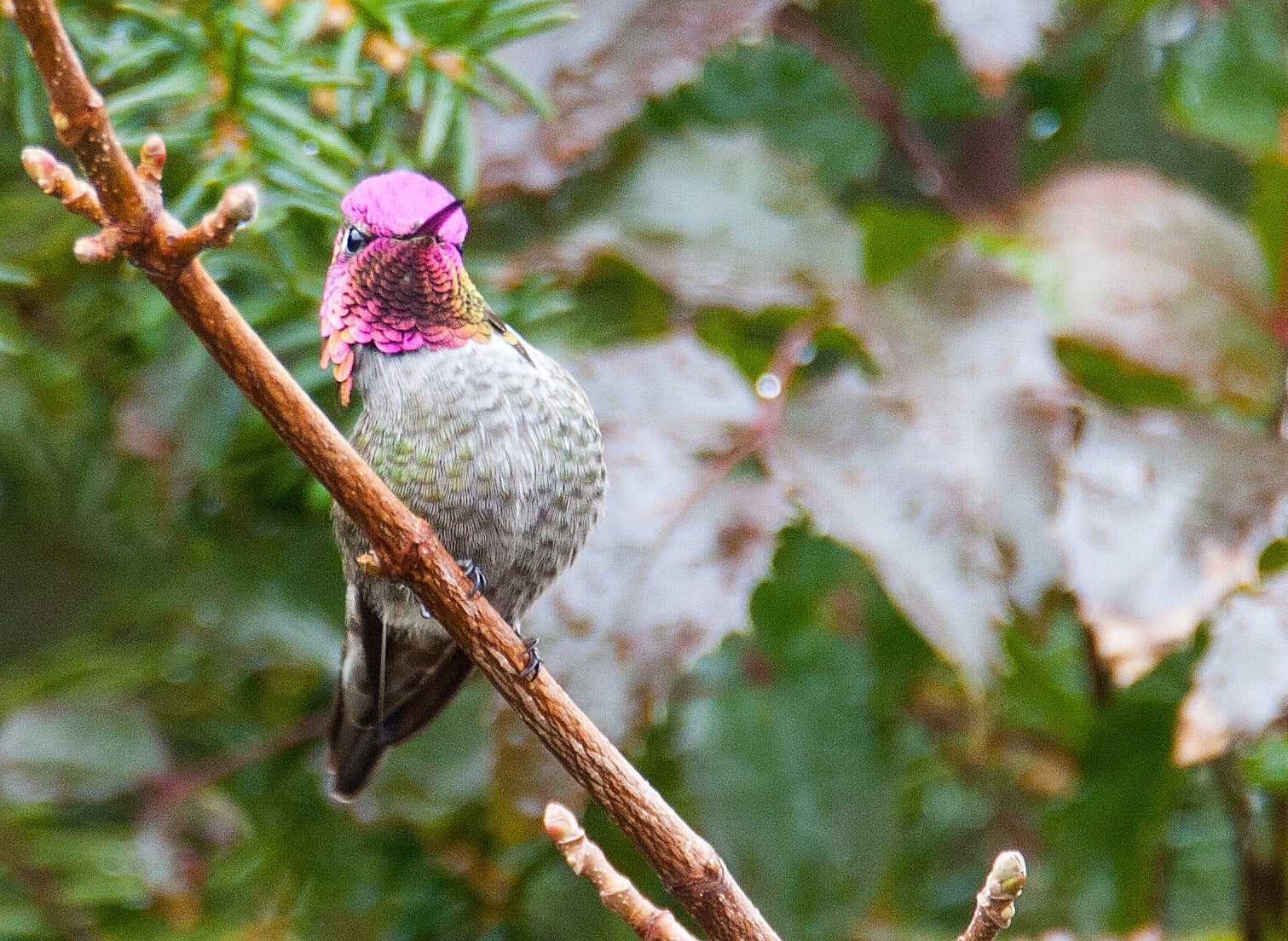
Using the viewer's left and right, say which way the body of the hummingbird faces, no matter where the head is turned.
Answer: facing the viewer and to the right of the viewer

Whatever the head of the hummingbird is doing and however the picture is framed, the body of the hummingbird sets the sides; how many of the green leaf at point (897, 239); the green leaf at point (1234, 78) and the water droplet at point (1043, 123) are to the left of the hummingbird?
3

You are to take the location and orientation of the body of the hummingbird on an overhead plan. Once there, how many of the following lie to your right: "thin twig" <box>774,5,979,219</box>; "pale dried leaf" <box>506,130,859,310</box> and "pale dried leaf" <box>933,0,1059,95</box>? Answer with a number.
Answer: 0

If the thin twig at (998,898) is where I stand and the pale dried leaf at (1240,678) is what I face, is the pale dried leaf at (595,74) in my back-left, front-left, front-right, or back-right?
front-left

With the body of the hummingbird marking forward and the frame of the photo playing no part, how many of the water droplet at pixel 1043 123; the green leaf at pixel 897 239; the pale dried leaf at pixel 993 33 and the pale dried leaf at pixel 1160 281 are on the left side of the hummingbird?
4

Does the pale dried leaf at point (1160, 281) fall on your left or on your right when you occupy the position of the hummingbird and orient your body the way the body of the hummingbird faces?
on your left
